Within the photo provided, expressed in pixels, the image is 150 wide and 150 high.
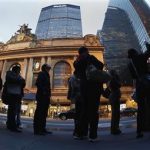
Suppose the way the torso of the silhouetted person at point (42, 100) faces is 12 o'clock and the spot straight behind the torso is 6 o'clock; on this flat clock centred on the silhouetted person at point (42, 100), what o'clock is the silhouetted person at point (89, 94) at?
the silhouetted person at point (89, 94) is roughly at 2 o'clock from the silhouetted person at point (42, 100).
